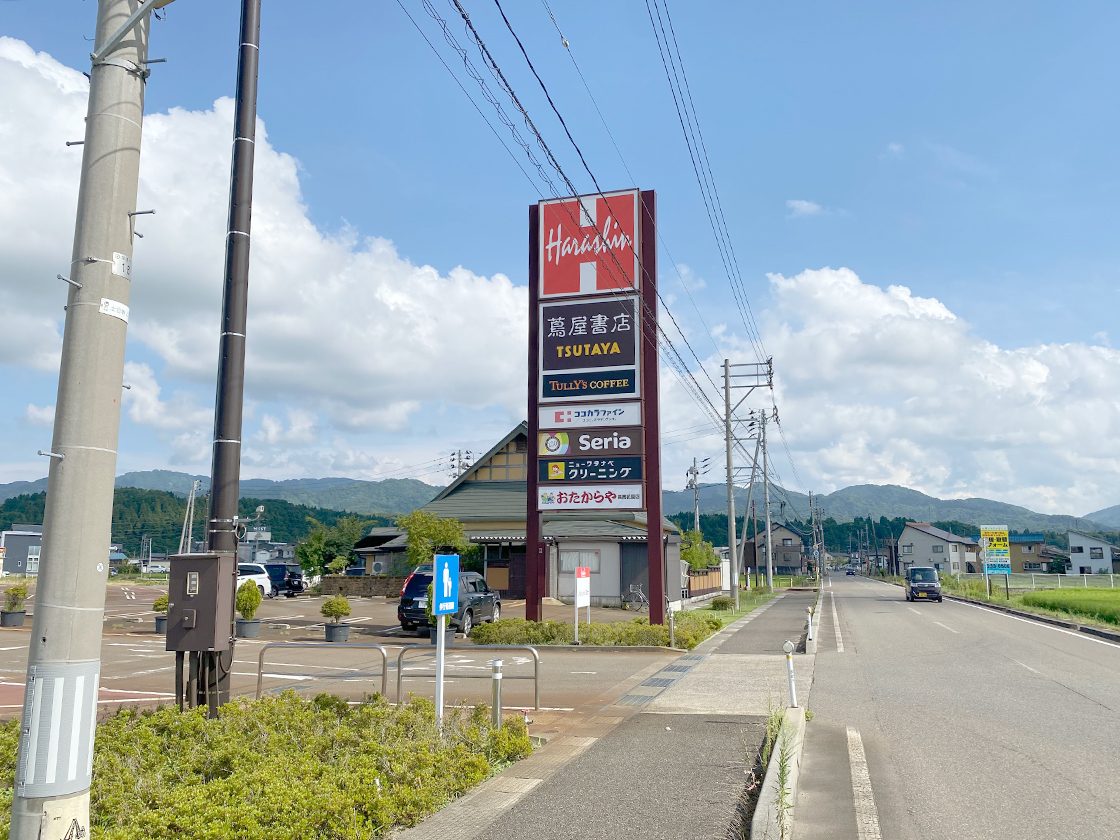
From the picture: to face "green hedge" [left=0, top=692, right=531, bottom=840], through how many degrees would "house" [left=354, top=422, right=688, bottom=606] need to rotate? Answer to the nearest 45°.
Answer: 0° — it already faces it

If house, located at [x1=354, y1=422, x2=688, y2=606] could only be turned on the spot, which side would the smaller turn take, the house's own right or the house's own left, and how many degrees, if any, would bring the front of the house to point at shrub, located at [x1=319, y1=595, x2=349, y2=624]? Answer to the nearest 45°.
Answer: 0° — it already faces it

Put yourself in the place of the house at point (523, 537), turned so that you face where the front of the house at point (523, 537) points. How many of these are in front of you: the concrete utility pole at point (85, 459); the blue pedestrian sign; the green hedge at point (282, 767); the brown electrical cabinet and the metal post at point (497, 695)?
5

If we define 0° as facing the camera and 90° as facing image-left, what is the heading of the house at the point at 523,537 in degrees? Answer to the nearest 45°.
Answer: approximately 0°

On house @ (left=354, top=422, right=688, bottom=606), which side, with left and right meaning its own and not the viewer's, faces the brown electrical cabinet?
front

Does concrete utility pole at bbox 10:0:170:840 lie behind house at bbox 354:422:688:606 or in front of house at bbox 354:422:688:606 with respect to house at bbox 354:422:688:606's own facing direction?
in front

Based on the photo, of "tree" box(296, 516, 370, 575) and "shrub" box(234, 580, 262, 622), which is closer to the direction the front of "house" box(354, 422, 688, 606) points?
the shrub

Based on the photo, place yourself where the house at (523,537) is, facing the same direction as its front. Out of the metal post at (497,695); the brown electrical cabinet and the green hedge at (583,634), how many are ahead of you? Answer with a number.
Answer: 3

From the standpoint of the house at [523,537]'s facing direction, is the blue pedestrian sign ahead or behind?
ahead

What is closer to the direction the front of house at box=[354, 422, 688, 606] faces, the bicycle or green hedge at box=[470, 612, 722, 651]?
the green hedge

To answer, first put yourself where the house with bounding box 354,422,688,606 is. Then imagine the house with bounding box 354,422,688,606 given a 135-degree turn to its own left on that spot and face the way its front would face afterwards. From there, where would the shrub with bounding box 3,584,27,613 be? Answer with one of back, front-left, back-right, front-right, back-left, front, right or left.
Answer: back

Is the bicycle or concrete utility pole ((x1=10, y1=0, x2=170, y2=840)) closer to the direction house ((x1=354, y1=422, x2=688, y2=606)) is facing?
the concrete utility pole

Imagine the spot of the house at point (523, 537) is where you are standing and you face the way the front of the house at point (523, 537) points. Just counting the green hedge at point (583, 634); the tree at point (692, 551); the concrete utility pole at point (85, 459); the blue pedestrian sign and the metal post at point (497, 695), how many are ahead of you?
4

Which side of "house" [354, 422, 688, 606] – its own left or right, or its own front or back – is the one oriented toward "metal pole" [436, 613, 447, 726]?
front
